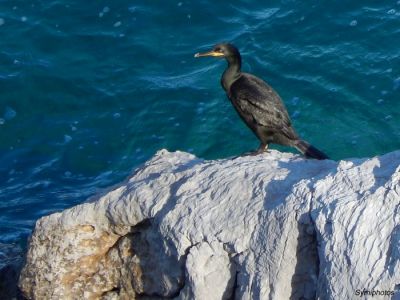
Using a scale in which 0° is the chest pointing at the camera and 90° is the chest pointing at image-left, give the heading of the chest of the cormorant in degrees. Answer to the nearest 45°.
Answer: approximately 90°
